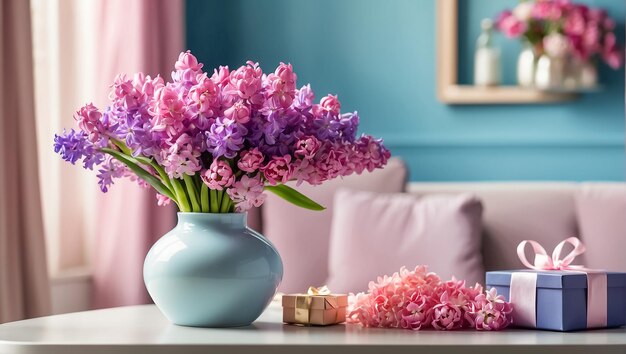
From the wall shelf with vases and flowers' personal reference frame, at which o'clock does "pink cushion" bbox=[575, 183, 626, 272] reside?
The pink cushion is roughly at 11 o'clock from the wall shelf with vases and flowers.

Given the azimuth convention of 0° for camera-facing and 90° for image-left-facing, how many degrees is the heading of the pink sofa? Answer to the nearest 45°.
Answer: approximately 0°

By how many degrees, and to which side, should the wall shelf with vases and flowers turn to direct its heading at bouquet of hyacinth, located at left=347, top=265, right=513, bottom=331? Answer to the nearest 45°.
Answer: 0° — it already faces it

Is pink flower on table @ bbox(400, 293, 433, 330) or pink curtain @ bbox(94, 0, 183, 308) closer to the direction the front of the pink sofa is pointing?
the pink flower on table

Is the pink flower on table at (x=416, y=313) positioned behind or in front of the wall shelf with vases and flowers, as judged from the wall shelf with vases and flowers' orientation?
in front

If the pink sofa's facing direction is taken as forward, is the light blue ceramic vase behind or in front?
in front

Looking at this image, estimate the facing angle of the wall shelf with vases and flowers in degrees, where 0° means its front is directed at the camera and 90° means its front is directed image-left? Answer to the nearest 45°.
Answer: approximately 0°
